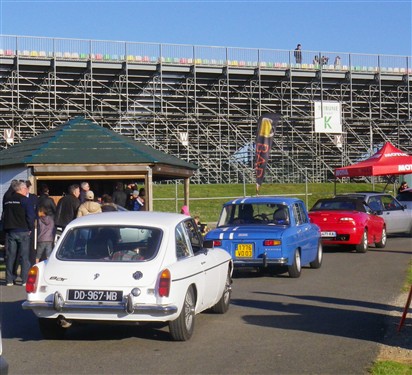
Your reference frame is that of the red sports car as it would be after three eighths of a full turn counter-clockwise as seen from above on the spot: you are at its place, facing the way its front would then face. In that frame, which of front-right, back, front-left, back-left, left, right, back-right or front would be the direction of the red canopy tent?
right

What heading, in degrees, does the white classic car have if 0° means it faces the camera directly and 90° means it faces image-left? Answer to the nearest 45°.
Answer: approximately 225°

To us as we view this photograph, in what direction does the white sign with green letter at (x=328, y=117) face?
facing the viewer
